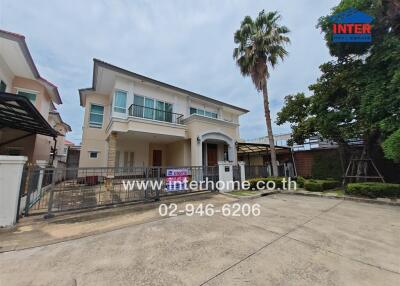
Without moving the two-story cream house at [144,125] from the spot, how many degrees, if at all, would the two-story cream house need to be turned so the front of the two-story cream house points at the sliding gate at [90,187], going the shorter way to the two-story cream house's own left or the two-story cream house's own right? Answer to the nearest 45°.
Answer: approximately 45° to the two-story cream house's own right

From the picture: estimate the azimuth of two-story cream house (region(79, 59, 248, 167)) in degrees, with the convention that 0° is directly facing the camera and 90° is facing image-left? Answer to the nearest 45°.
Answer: approximately 315°

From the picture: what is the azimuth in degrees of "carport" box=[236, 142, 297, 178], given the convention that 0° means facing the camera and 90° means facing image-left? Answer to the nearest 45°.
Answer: approximately 0°

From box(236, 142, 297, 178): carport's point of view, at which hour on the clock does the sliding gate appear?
The sliding gate is roughly at 1 o'clock from the carport.

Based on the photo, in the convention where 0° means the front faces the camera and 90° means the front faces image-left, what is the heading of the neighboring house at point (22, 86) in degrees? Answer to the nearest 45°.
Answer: approximately 315°
